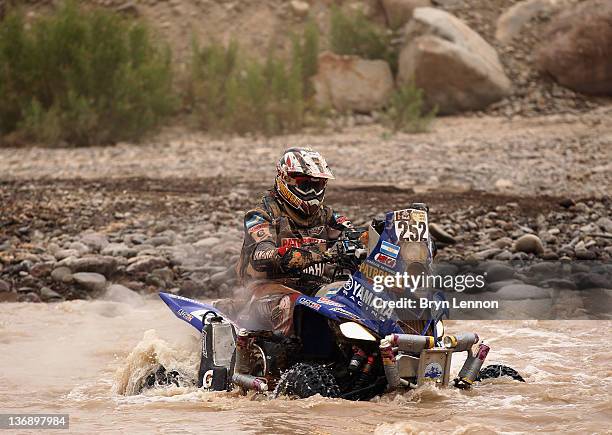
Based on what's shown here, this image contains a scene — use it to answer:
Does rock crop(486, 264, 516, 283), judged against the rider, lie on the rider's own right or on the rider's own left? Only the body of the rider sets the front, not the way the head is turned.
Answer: on the rider's own left

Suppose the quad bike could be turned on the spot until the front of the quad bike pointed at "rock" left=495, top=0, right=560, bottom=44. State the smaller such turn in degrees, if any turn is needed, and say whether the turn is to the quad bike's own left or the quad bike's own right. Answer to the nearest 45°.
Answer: approximately 135° to the quad bike's own left

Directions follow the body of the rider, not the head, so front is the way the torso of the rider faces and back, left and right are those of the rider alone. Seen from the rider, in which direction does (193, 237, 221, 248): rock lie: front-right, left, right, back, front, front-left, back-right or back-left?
back-left

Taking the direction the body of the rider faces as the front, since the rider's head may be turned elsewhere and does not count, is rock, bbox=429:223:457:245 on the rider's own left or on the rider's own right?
on the rider's own left

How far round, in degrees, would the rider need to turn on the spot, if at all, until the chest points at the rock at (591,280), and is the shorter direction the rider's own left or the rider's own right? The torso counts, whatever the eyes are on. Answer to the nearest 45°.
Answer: approximately 90° to the rider's own left

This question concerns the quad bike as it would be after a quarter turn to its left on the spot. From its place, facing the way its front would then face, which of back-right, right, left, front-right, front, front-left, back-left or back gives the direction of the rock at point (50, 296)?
left

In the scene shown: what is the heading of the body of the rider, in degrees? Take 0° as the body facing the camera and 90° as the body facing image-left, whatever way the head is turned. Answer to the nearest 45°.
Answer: approximately 315°

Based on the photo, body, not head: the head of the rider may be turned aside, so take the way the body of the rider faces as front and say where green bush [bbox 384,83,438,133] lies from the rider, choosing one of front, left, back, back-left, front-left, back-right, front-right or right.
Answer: back-left

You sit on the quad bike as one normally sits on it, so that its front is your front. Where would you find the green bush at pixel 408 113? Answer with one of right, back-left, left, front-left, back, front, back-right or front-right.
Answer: back-left

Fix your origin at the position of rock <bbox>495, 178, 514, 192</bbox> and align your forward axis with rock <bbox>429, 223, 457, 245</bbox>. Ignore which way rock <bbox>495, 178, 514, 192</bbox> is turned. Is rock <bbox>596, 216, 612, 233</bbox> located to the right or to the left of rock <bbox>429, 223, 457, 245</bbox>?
left

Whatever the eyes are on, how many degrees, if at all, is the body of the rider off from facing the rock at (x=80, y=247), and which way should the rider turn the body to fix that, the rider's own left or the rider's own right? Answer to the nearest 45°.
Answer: approximately 180°

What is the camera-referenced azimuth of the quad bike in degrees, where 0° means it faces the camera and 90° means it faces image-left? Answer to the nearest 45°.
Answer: approximately 315°
